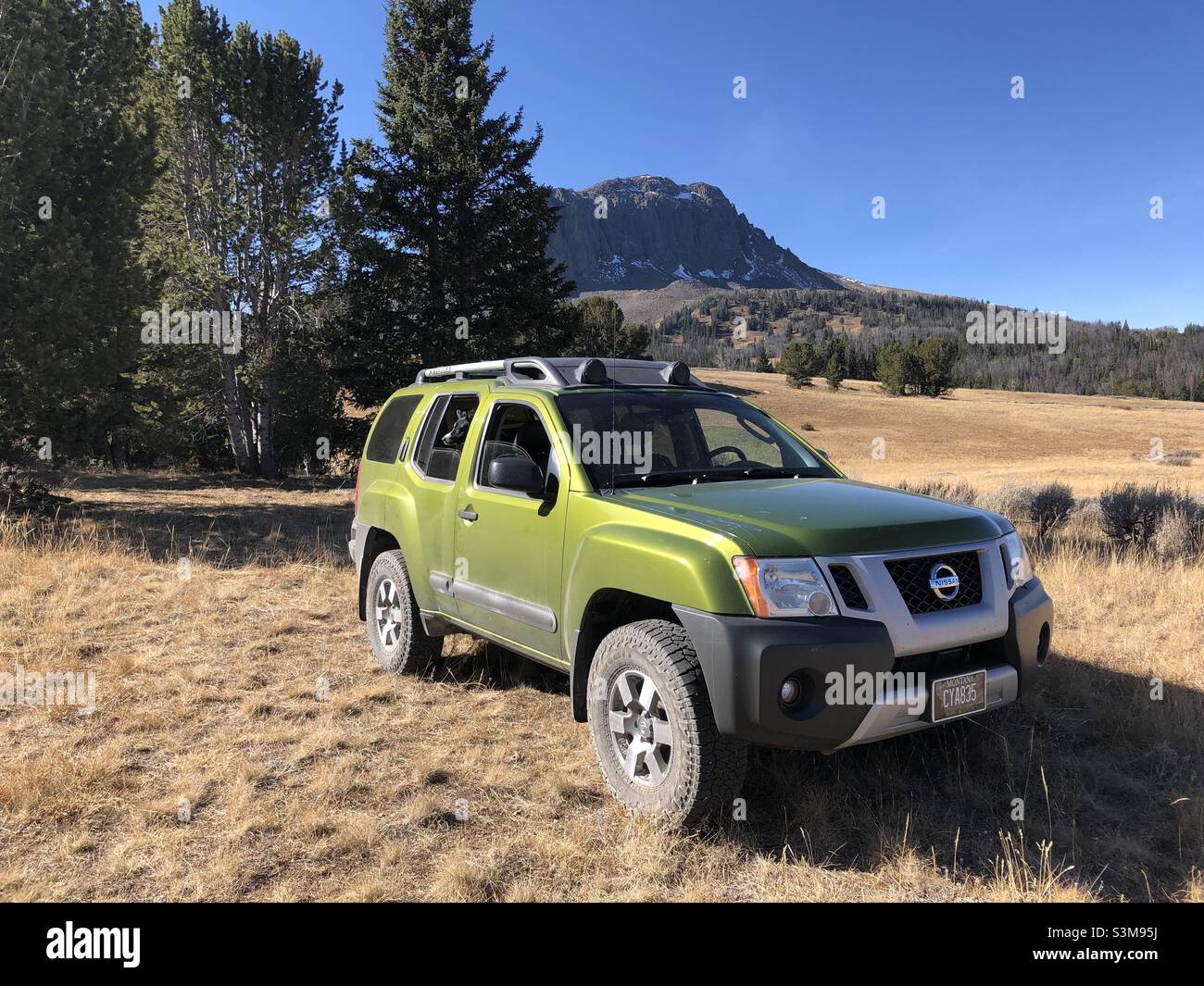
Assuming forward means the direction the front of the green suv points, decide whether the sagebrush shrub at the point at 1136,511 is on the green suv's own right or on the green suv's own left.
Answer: on the green suv's own left

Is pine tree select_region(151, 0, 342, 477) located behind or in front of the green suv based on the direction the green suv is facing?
behind

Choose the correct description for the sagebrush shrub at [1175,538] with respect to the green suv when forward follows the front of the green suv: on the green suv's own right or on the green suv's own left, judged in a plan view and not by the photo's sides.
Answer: on the green suv's own left

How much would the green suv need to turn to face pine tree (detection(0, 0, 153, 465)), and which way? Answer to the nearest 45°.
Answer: approximately 180°

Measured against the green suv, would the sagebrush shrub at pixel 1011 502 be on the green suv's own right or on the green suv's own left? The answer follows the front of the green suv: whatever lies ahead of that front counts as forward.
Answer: on the green suv's own left

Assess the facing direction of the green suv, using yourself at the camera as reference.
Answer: facing the viewer and to the right of the viewer
